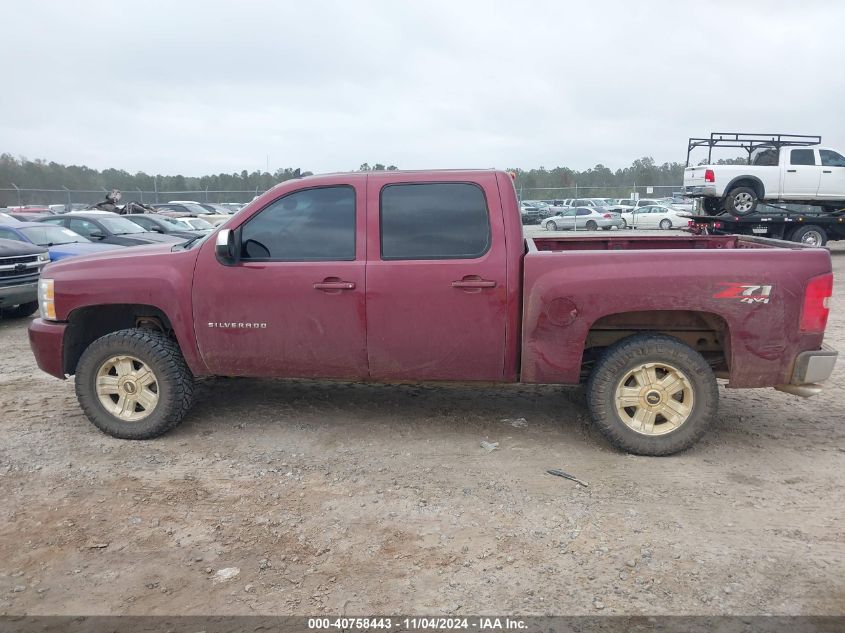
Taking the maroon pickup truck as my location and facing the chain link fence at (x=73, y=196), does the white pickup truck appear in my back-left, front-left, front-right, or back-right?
front-right

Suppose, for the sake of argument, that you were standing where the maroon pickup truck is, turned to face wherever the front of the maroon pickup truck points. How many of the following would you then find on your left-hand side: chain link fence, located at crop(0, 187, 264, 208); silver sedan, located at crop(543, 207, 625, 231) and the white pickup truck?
0

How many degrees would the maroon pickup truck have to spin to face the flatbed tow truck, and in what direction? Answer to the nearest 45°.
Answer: approximately 135° to its right

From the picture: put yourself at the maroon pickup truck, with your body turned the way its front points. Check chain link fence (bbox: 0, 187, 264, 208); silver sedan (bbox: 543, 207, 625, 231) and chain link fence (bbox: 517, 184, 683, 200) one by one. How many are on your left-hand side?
0

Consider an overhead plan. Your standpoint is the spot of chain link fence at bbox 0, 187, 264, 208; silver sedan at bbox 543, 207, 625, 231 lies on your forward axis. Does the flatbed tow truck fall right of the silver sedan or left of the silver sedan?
right

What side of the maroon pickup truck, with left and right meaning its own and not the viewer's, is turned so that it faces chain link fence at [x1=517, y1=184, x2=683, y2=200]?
right

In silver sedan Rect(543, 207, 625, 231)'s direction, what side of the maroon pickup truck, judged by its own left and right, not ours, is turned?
right

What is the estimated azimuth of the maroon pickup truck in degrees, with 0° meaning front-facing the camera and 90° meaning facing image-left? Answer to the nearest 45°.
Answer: approximately 90°

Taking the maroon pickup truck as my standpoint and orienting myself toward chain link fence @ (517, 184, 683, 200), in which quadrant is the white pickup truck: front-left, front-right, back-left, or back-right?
front-right

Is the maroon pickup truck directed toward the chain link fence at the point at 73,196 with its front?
no

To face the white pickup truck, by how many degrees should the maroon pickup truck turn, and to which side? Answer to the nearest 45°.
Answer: approximately 135° to its right

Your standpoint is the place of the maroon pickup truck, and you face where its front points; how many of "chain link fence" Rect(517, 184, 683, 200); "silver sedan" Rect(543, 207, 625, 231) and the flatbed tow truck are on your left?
0

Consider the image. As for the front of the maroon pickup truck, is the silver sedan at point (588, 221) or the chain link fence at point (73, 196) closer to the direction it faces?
the chain link fence
